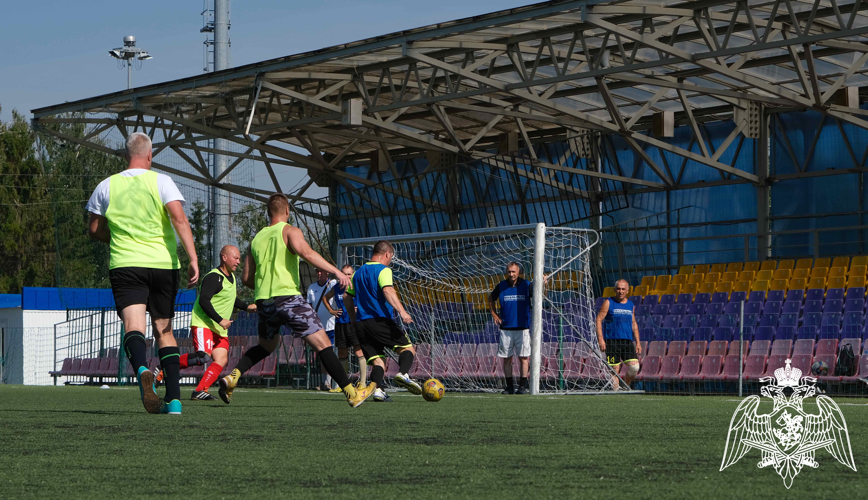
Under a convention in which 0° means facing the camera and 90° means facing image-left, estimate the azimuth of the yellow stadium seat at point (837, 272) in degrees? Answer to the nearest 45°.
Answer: approximately 45°

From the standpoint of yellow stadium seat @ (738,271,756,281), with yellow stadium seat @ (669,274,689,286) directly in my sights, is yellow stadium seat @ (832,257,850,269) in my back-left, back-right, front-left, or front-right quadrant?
back-right

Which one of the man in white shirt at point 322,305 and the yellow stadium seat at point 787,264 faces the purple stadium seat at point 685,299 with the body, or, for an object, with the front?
the yellow stadium seat

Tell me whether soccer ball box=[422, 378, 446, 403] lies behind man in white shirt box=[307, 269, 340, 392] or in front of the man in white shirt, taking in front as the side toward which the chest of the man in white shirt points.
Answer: in front

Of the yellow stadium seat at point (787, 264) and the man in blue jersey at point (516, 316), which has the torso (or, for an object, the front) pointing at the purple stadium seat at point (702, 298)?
the yellow stadium seat

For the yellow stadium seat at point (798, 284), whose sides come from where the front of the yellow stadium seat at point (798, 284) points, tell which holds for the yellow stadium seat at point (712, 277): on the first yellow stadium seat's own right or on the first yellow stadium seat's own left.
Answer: on the first yellow stadium seat's own right

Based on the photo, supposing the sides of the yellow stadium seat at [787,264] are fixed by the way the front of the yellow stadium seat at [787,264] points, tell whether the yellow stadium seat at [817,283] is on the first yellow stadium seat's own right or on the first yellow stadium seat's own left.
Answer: on the first yellow stadium seat's own left

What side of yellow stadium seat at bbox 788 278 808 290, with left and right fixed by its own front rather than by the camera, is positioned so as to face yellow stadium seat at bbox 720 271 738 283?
right

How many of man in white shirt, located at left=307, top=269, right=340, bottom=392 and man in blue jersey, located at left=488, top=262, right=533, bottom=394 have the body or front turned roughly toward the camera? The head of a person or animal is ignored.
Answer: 2
